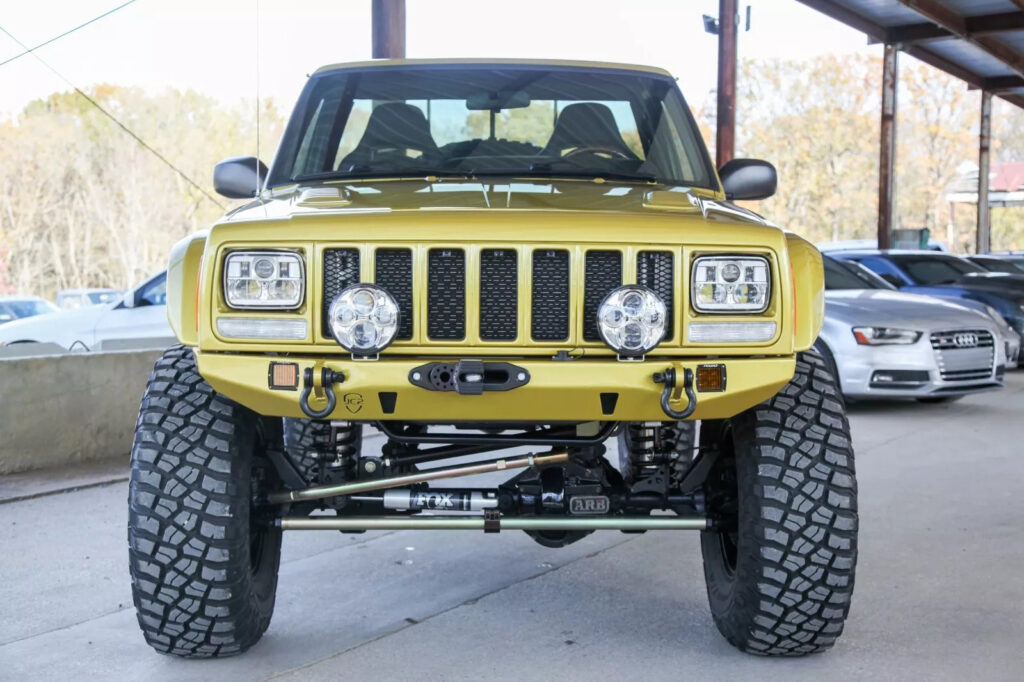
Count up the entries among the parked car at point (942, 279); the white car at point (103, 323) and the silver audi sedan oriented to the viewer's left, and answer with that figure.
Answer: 1

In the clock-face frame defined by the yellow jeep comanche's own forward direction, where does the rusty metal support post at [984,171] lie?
The rusty metal support post is roughly at 7 o'clock from the yellow jeep comanche.

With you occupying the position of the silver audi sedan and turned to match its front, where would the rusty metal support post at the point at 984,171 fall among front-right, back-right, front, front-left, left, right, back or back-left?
back-left

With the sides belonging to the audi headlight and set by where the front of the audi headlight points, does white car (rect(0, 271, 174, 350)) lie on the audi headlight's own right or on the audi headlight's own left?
on the audi headlight's own right

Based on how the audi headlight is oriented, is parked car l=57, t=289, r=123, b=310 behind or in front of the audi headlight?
behind

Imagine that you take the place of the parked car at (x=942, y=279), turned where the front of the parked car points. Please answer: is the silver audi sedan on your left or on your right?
on your right

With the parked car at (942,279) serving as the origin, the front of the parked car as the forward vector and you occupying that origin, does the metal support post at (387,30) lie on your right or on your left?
on your right

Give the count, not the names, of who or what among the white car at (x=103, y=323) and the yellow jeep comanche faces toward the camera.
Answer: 1

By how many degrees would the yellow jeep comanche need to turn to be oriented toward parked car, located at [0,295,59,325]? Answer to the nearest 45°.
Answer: approximately 135° to its right

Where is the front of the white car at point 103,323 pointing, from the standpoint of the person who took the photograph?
facing to the left of the viewer

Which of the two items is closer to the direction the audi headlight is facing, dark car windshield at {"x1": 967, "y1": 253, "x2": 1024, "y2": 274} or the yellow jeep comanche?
the yellow jeep comanche

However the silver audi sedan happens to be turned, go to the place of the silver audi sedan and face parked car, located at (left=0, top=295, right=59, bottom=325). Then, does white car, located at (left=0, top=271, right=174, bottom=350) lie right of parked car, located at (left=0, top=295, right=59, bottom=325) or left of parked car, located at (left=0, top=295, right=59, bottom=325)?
left

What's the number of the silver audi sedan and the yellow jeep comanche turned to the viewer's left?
0
